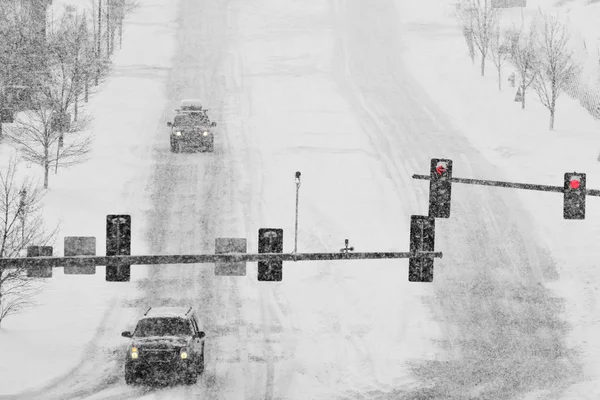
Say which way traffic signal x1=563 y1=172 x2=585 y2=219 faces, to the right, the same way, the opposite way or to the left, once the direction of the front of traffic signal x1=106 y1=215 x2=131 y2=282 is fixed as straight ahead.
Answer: the opposite way

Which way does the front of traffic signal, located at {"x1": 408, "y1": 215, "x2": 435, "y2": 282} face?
away from the camera

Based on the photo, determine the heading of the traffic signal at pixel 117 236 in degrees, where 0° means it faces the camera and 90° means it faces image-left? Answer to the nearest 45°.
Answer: approximately 180°

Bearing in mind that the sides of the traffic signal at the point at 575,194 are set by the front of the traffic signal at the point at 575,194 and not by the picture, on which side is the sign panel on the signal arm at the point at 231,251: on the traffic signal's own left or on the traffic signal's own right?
on the traffic signal's own right

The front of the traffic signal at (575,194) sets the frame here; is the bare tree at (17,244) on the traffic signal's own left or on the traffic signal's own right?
on the traffic signal's own right

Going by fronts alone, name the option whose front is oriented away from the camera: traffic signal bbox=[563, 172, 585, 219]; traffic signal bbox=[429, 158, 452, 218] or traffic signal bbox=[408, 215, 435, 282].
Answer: traffic signal bbox=[408, 215, 435, 282]

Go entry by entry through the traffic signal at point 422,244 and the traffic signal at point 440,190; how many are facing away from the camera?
1
